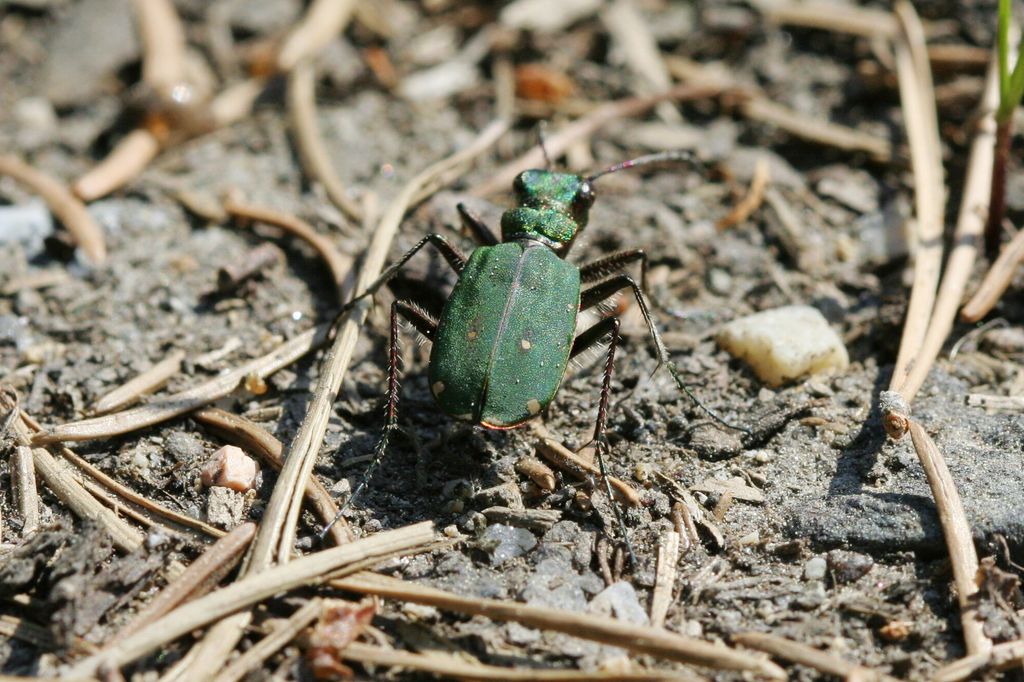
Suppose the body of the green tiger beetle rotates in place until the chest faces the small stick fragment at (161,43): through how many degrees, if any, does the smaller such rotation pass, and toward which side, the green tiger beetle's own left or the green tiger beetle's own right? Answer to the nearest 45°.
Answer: approximately 45° to the green tiger beetle's own left

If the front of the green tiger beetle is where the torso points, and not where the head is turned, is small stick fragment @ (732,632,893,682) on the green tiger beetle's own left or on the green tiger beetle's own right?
on the green tiger beetle's own right

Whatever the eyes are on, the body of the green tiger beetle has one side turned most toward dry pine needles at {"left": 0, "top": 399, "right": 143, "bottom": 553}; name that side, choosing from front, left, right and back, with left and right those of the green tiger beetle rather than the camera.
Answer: left

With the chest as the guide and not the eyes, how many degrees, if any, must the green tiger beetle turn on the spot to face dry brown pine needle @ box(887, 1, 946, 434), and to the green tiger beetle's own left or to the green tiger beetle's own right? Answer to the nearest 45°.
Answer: approximately 45° to the green tiger beetle's own right

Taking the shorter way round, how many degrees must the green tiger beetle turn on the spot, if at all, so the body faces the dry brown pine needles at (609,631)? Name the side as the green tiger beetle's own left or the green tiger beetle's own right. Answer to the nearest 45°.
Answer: approximately 135° to the green tiger beetle's own right

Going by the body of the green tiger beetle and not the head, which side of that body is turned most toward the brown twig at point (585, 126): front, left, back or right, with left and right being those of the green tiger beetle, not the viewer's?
front

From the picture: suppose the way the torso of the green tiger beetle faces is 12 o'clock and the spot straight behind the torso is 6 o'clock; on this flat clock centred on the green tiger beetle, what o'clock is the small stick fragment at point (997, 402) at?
The small stick fragment is roughly at 3 o'clock from the green tiger beetle.

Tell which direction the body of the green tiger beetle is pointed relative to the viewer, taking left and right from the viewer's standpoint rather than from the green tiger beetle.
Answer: facing away from the viewer

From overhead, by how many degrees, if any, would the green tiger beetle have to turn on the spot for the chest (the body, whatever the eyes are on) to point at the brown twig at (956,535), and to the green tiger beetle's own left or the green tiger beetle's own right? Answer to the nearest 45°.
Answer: approximately 90° to the green tiger beetle's own right
